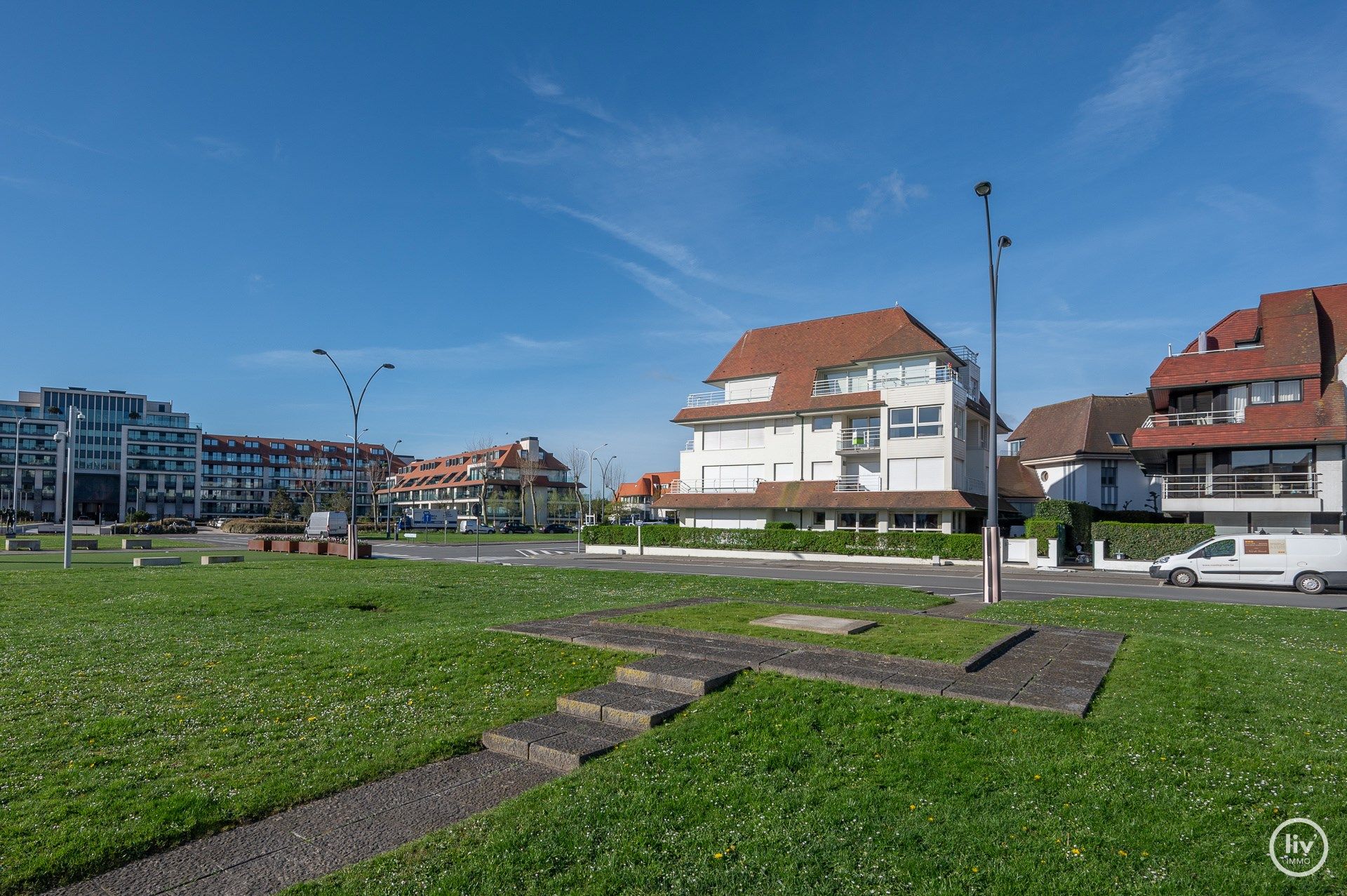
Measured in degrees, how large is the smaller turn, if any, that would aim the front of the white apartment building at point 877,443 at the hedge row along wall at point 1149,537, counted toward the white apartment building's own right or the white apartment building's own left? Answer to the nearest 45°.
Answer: approximately 45° to the white apartment building's own left

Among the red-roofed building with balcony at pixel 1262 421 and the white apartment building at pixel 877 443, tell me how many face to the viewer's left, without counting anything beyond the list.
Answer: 0

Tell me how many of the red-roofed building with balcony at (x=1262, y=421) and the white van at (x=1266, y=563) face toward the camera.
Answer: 1

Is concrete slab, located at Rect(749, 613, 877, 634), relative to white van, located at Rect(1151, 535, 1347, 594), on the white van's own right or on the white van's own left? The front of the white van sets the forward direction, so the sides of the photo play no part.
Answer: on the white van's own left

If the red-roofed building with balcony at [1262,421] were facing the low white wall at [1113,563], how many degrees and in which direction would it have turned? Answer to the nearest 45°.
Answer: approximately 45° to its right

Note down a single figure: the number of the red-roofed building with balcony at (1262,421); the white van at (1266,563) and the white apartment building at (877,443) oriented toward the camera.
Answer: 2

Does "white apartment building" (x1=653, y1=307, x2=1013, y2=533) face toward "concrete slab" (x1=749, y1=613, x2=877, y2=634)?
yes

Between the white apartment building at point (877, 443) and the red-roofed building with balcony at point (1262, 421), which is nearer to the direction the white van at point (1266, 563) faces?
the white apartment building

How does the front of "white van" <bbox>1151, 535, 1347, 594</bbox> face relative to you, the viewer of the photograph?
facing to the left of the viewer

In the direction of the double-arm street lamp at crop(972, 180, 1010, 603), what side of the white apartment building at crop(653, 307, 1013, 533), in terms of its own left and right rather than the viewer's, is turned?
front

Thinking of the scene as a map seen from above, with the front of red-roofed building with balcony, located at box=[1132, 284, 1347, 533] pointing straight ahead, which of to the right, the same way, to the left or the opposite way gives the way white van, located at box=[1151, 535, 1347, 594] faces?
to the right
